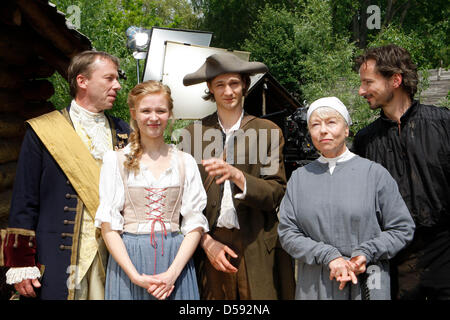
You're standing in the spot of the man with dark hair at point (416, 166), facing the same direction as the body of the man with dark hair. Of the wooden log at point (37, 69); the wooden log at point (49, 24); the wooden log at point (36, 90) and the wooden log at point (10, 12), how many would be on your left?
0

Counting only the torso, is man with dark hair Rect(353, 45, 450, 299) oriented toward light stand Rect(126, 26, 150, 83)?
no

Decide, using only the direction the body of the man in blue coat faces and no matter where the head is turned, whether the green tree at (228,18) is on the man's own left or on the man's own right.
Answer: on the man's own left

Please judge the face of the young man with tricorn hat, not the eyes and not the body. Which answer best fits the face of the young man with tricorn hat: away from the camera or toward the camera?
toward the camera

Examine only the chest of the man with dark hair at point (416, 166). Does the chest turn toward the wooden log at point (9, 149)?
no

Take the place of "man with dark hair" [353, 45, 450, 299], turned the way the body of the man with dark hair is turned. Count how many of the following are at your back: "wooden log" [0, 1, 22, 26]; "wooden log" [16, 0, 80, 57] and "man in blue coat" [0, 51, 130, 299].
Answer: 0

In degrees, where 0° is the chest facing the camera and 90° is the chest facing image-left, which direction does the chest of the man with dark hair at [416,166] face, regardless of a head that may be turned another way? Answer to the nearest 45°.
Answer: approximately 45°

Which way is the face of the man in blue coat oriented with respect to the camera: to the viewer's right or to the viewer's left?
to the viewer's right

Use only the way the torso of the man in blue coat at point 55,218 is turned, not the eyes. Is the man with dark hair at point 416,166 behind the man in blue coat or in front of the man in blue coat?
in front

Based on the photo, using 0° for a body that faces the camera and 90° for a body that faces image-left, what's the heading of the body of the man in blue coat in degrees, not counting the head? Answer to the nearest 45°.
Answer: approximately 315°

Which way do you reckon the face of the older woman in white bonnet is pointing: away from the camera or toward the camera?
toward the camera

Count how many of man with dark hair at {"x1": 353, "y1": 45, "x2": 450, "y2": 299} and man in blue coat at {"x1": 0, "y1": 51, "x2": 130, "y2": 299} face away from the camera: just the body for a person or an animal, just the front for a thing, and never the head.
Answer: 0

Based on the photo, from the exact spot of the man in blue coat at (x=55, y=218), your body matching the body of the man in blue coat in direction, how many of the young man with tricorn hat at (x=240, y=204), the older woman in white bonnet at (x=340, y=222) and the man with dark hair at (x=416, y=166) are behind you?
0
